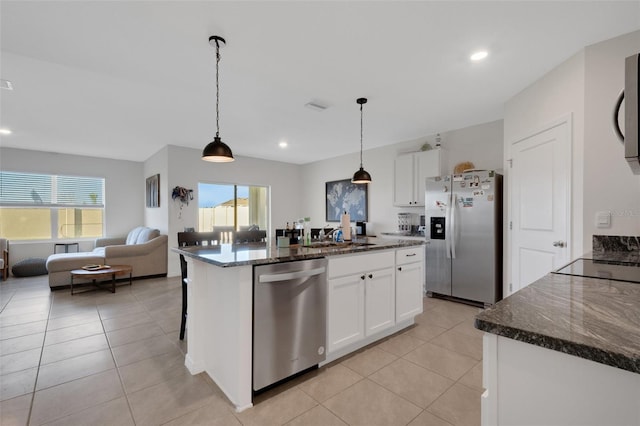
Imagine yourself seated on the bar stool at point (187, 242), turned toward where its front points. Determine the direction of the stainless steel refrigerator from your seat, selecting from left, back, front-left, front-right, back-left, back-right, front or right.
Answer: left

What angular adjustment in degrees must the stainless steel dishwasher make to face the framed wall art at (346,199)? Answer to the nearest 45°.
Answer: approximately 135° to its left

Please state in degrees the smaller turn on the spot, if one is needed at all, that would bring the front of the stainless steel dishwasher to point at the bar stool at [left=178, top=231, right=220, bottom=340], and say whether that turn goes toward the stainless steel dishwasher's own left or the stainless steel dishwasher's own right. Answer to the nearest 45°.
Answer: approximately 180°

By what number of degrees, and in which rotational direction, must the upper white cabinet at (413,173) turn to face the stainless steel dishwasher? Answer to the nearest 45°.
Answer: approximately 45° to its left

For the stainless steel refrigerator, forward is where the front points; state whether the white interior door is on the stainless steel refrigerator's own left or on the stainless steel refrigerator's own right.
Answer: on the stainless steel refrigerator's own left

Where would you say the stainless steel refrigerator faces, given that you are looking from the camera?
facing the viewer and to the left of the viewer

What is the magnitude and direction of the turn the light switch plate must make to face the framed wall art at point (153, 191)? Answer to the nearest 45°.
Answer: approximately 90° to its right

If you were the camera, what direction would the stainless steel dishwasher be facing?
facing the viewer and to the right of the viewer

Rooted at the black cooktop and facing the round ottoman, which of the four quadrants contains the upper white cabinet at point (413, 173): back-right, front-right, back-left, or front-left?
front-right

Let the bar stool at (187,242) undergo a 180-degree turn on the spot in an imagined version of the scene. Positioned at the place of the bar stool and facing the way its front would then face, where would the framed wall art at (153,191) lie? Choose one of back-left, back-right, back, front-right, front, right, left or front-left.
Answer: front

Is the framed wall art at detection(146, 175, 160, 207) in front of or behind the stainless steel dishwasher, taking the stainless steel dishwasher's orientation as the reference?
behind
